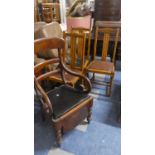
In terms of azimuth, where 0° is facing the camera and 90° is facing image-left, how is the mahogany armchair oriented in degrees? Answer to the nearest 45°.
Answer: approximately 315°
